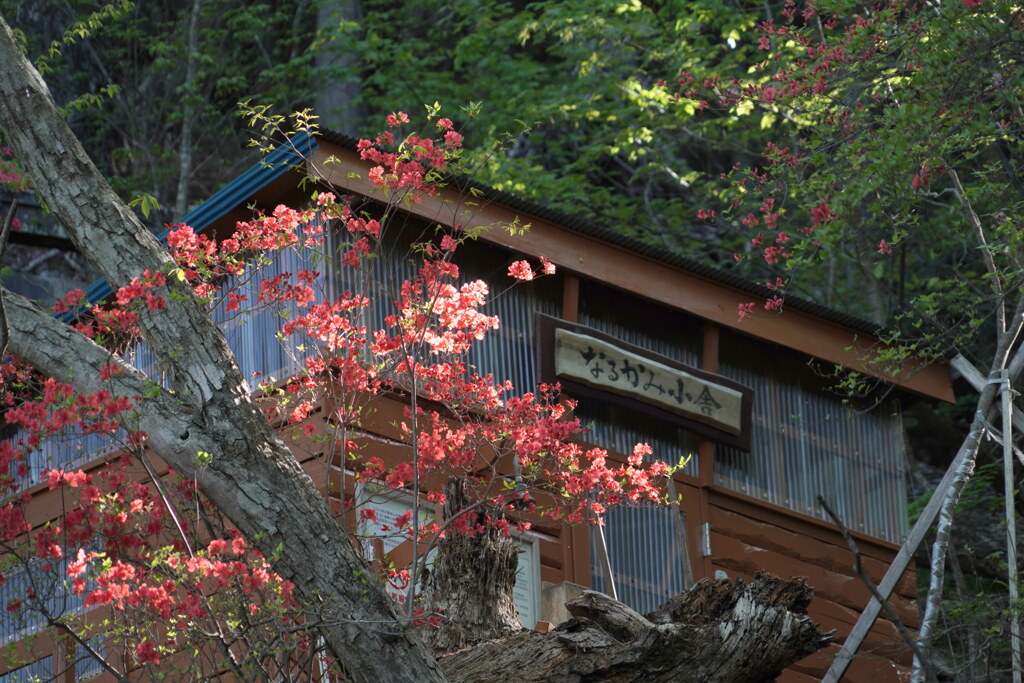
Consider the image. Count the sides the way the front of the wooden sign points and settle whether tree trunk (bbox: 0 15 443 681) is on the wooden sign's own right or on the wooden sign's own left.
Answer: on the wooden sign's own right

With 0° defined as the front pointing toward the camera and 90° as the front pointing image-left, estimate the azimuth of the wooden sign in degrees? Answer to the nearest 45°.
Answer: approximately 315°

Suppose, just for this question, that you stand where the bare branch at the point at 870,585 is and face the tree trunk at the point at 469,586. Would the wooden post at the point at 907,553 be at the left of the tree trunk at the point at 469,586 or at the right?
right

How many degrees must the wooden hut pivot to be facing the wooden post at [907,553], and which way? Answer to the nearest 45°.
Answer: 0° — it already faces it
